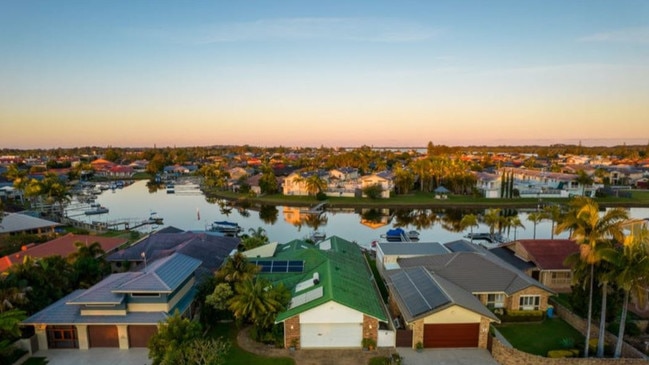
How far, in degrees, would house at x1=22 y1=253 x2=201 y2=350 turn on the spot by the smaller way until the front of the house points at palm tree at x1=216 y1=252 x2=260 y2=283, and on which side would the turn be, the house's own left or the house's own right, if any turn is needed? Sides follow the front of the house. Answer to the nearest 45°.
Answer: approximately 90° to the house's own left

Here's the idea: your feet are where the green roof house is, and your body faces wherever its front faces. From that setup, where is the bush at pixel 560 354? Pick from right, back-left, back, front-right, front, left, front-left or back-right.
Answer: left

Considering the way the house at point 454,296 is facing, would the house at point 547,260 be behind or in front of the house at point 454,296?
behind

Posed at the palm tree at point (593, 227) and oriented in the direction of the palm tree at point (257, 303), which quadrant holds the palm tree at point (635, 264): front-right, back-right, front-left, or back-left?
back-left

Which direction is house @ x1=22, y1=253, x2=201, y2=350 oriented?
toward the camera

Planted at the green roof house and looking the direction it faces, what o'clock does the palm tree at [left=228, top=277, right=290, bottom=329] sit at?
The palm tree is roughly at 3 o'clock from the green roof house.

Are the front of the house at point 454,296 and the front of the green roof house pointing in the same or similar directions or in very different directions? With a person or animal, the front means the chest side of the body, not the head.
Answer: same or similar directions

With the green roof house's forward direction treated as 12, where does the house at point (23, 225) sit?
The house is roughly at 4 o'clock from the green roof house.

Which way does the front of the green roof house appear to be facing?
toward the camera

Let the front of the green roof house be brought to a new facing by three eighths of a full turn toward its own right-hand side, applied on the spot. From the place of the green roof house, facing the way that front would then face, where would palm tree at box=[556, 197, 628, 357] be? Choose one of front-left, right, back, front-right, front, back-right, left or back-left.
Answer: back-right

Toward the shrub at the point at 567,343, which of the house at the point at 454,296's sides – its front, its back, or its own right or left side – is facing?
left

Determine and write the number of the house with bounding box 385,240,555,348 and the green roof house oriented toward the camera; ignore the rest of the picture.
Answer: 2

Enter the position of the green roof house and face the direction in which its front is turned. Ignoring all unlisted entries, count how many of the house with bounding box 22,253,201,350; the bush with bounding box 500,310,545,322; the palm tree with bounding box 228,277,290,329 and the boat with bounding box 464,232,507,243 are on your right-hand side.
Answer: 2

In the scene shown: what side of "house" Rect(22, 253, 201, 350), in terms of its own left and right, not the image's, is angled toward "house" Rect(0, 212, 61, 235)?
back

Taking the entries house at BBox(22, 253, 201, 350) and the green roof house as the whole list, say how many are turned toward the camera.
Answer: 2

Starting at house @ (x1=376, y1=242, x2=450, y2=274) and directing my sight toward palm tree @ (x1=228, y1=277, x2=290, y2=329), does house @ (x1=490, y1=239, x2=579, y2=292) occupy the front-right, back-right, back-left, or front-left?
back-left
